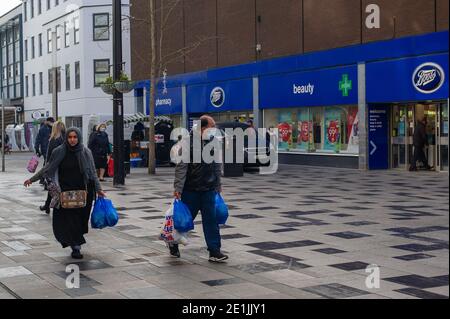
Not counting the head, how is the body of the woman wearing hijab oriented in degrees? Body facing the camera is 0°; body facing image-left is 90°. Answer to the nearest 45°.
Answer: approximately 0°

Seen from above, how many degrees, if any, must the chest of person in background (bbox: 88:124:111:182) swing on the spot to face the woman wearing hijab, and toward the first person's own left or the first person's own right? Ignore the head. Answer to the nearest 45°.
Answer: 0° — they already face them
